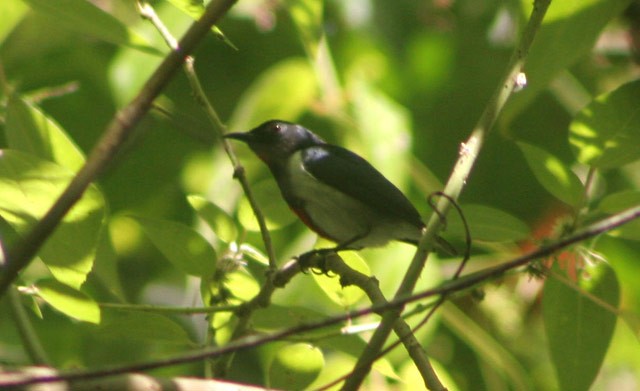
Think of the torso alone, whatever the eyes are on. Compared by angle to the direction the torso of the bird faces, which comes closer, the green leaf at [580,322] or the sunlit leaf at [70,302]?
the sunlit leaf

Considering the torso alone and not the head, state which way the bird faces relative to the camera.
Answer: to the viewer's left

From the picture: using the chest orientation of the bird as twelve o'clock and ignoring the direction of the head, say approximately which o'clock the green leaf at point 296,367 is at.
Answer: The green leaf is roughly at 9 o'clock from the bird.

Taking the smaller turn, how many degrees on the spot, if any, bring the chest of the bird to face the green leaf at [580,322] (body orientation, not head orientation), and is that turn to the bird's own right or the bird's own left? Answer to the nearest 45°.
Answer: approximately 135° to the bird's own left

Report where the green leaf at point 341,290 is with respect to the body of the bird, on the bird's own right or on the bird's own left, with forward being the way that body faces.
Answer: on the bird's own right
